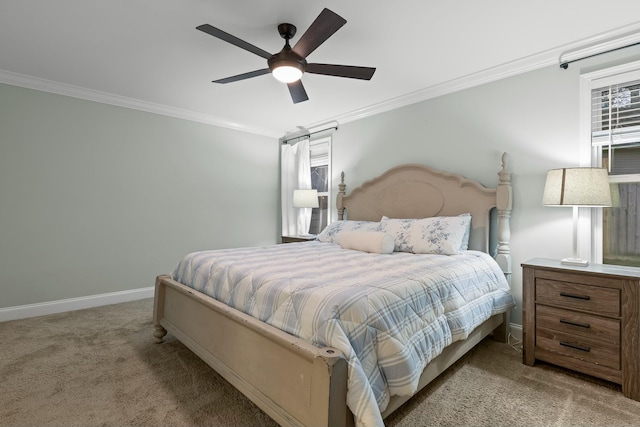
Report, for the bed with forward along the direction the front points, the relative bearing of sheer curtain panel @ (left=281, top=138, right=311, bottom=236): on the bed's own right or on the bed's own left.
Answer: on the bed's own right

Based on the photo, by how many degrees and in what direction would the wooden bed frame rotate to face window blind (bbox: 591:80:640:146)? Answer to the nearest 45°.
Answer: approximately 135° to its left

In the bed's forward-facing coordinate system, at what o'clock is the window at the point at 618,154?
The window is roughly at 7 o'clock from the bed.

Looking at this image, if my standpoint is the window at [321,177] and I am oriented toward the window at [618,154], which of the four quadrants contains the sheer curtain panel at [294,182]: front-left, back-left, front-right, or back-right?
back-right

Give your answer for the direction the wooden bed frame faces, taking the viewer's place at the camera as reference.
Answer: facing the viewer and to the left of the viewer

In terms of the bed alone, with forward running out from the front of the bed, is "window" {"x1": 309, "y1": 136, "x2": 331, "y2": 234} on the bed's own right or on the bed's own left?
on the bed's own right

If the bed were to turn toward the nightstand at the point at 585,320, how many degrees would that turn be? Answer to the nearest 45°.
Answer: approximately 135° to its left
